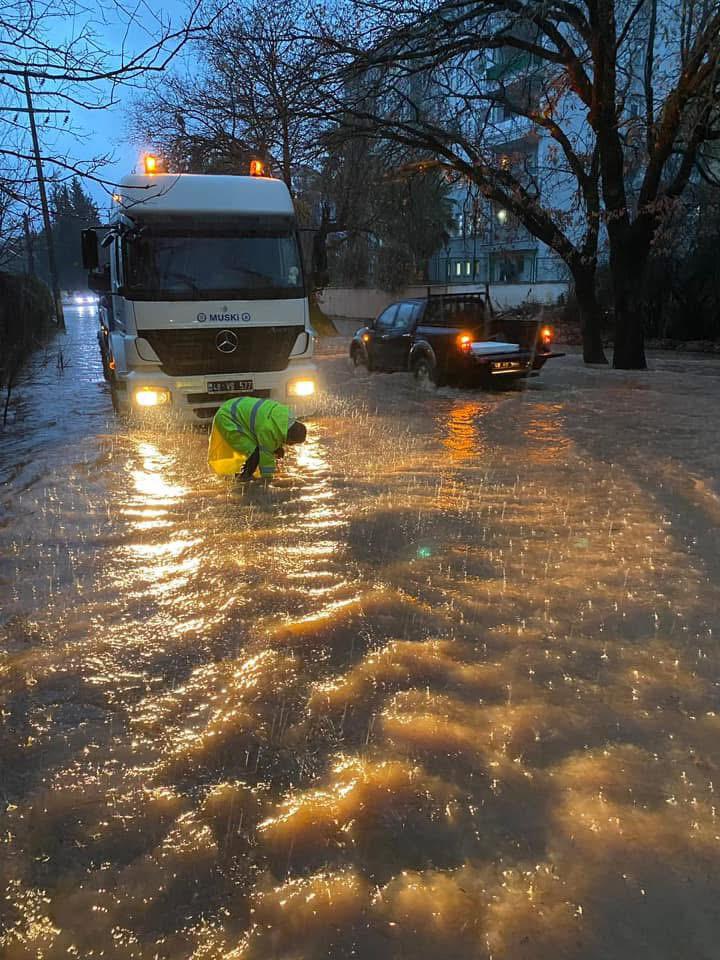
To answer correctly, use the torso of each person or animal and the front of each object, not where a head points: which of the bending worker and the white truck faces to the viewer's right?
the bending worker

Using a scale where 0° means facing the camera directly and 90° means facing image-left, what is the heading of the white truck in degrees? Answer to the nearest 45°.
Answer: approximately 0°

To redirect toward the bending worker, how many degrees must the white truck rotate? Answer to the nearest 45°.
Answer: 0° — it already faces them

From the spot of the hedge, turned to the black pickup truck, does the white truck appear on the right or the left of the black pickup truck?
right

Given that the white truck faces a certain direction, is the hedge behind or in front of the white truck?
behind

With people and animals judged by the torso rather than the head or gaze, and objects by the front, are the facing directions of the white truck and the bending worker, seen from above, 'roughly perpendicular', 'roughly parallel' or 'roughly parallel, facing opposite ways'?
roughly perpendicular

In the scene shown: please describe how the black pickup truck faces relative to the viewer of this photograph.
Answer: facing away from the viewer and to the left of the viewer

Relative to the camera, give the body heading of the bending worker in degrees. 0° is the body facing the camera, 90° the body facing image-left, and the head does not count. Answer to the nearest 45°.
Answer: approximately 270°

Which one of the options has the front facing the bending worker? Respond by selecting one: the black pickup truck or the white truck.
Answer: the white truck

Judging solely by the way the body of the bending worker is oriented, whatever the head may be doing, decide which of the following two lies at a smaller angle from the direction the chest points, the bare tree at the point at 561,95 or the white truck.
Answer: the bare tree
